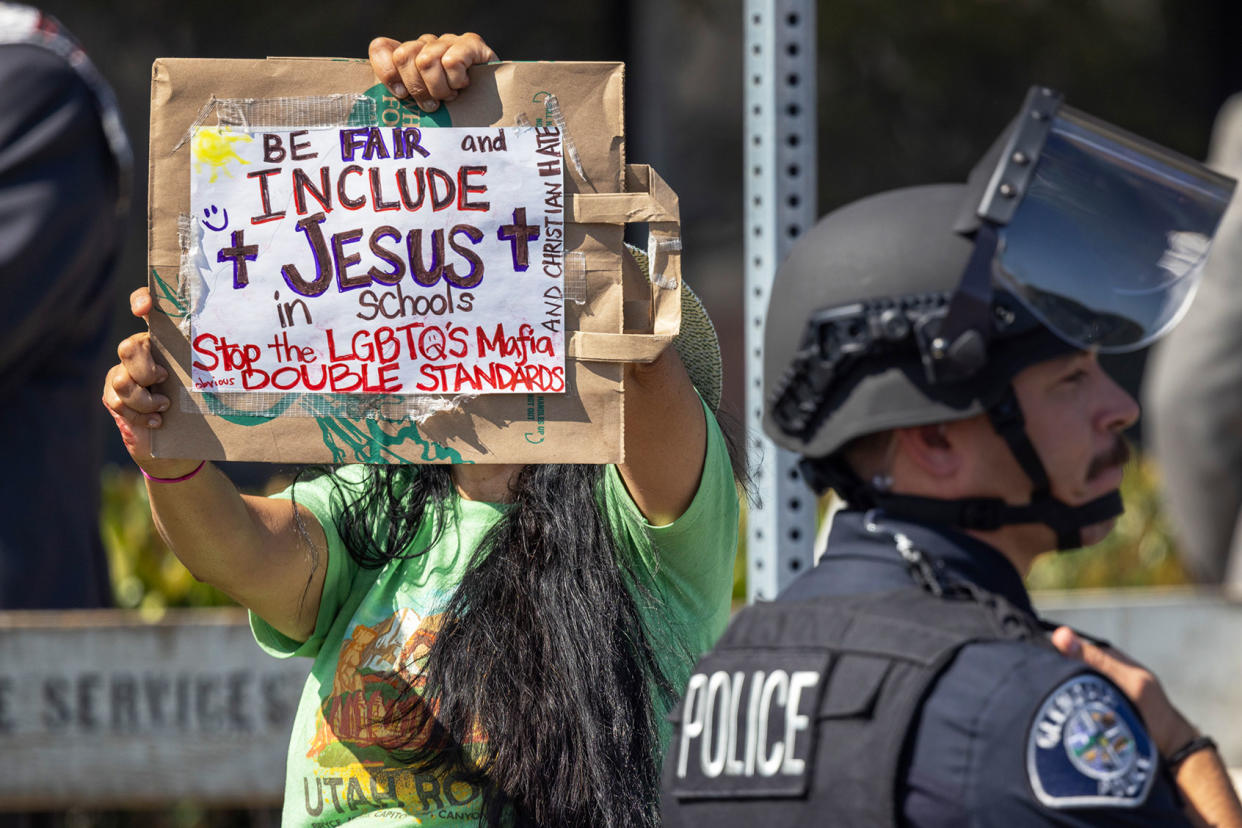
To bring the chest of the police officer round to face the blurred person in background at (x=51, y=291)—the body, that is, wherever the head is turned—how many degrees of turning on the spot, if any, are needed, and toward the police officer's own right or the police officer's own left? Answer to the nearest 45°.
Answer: approximately 90° to the police officer's own left

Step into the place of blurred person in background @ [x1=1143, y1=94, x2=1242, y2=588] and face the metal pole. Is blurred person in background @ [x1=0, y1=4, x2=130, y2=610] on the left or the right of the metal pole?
right

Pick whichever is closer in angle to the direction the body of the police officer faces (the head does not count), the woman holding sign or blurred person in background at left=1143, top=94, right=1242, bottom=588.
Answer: the blurred person in background

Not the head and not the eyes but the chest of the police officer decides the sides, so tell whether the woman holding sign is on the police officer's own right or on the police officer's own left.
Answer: on the police officer's own left

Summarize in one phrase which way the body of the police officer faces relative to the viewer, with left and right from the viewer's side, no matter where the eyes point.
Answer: facing away from the viewer and to the right of the viewer

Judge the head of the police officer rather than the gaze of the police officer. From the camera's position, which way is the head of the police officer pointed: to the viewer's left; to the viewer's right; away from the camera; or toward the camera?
to the viewer's right
